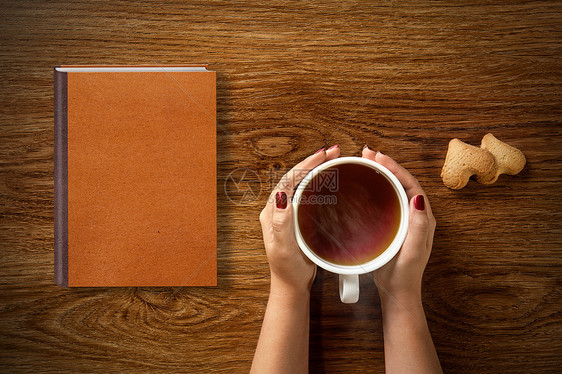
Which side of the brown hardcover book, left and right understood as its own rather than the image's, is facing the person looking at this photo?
front
